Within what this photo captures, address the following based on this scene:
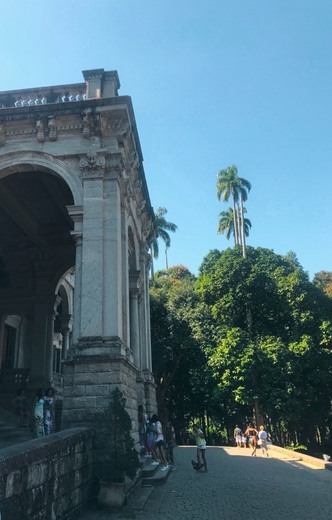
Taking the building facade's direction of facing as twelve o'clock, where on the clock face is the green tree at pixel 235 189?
The green tree is roughly at 7 o'clock from the building facade.

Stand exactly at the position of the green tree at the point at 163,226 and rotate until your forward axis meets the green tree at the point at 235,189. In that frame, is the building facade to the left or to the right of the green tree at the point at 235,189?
right

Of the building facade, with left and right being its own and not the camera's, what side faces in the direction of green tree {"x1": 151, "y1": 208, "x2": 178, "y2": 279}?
back

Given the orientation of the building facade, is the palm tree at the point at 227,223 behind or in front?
behind

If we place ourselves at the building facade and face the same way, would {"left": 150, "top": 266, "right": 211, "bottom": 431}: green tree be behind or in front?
behind

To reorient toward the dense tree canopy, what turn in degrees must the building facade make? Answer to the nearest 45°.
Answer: approximately 135° to its left

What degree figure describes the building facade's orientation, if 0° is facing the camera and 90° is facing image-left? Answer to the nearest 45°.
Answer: approximately 0°
